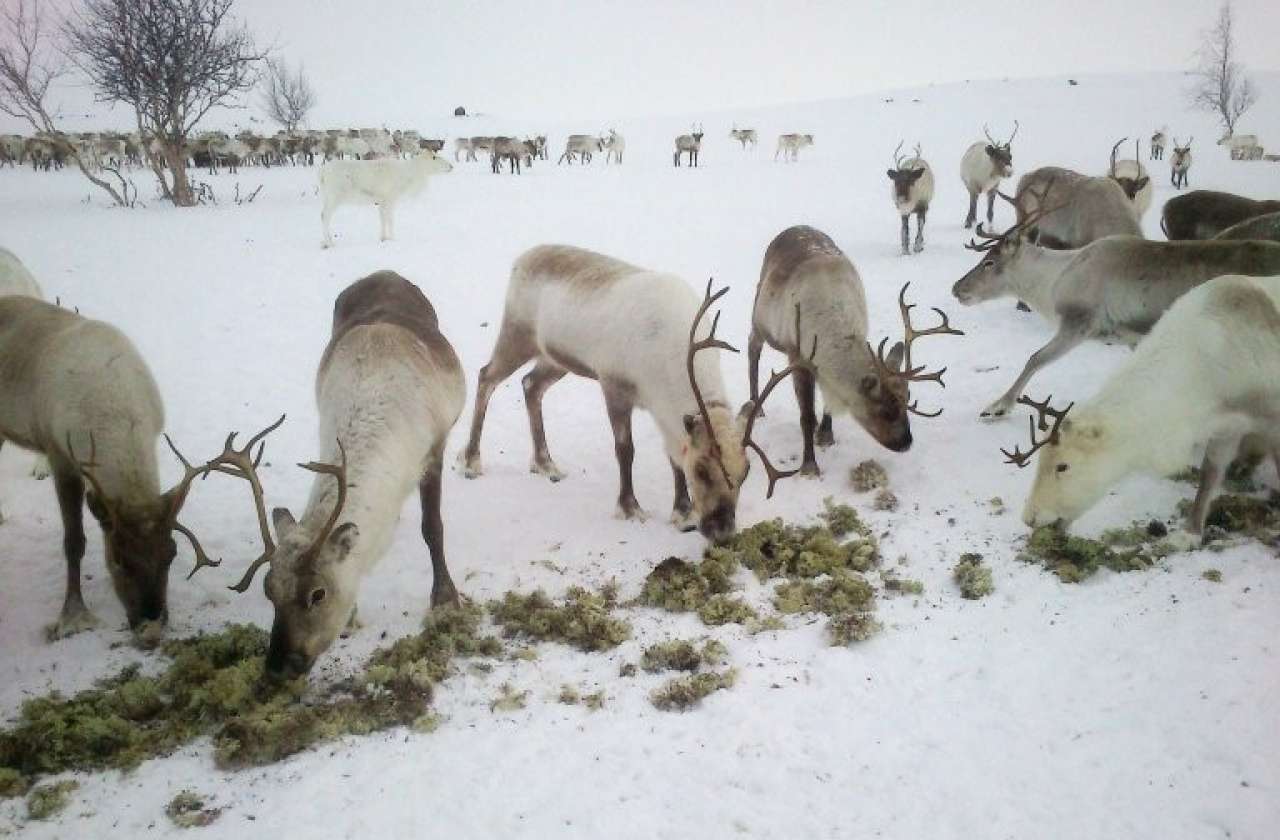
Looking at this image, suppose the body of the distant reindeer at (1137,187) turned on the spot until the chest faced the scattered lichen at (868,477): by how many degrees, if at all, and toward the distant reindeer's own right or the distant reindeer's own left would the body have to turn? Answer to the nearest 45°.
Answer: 0° — it already faces it

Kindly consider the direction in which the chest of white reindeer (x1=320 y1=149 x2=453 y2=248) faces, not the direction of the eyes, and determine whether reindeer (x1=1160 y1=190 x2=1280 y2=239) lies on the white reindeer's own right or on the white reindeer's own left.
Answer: on the white reindeer's own right

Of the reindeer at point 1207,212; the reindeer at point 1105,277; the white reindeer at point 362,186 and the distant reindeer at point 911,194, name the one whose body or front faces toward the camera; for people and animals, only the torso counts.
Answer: the distant reindeer

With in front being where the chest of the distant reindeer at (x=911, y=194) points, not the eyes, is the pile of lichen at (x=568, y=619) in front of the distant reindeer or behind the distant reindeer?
in front

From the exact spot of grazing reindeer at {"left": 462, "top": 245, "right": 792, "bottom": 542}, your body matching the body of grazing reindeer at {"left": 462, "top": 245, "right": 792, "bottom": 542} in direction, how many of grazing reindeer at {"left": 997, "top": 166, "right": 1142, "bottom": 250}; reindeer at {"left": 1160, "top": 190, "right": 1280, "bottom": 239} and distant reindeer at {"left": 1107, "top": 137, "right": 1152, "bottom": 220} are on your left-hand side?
3

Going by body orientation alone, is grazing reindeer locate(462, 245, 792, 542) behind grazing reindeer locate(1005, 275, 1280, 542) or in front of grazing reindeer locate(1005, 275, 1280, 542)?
in front

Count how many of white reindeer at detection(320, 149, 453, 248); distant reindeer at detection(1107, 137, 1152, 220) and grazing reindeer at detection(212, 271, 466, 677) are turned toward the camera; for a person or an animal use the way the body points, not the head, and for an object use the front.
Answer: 2

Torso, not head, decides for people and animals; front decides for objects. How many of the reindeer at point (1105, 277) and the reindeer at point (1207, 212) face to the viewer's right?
1

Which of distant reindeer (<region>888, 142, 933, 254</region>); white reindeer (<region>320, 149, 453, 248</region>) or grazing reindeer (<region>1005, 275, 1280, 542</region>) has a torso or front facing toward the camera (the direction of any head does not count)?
the distant reindeer

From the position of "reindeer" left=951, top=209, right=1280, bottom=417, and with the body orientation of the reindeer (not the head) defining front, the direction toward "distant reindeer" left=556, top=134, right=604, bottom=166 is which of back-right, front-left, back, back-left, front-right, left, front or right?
front-right

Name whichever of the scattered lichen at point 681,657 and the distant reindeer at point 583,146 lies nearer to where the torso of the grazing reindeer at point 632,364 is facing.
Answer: the scattered lichen

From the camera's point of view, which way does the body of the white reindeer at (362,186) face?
to the viewer's right
